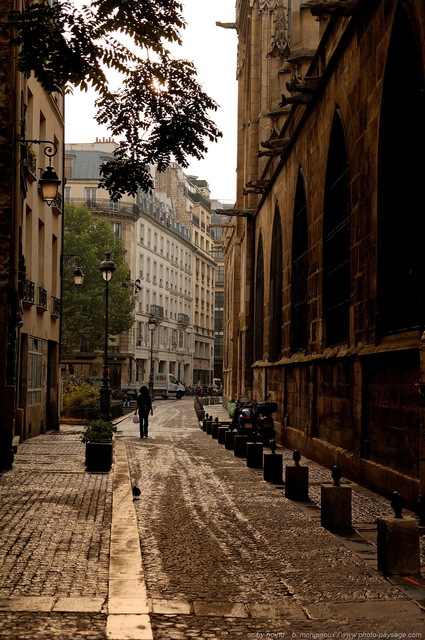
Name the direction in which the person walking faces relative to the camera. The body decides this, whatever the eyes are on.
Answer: away from the camera

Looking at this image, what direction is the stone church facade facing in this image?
to the viewer's left

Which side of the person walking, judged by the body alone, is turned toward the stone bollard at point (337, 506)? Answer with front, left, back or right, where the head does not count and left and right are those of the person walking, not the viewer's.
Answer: back

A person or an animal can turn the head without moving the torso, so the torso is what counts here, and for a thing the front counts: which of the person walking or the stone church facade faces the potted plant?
the stone church facade

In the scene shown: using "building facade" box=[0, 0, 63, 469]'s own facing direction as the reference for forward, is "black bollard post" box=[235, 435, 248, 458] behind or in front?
in front

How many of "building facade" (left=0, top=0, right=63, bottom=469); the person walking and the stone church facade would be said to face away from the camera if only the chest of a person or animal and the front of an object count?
1

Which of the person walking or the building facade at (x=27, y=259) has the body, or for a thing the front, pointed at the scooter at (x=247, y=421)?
the building facade

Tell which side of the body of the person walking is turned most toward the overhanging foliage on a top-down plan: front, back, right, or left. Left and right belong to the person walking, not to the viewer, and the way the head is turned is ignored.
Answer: back

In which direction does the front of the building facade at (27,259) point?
to the viewer's right

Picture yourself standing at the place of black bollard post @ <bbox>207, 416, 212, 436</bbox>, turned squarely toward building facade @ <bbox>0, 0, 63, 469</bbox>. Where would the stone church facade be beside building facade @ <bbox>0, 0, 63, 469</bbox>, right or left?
left

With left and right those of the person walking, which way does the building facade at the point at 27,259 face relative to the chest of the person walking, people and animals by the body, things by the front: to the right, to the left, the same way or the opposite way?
to the right

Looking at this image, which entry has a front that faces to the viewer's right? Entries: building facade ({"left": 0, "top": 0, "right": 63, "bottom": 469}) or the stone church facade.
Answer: the building facade

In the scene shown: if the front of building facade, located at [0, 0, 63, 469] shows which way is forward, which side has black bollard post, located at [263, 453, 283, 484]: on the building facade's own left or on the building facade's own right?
on the building facade's own right

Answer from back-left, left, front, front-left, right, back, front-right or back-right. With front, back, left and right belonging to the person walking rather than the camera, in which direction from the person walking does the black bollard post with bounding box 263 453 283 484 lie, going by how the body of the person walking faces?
back

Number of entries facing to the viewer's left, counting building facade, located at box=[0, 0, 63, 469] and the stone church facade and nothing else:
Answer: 1
